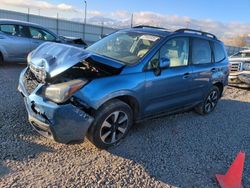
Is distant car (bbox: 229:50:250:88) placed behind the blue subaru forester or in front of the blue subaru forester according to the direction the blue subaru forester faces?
behind

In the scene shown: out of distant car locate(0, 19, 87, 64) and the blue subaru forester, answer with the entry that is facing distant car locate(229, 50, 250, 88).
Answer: distant car locate(0, 19, 87, 64)

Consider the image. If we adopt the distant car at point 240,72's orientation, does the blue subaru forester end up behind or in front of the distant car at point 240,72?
in front

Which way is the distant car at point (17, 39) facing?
to the viewer's right

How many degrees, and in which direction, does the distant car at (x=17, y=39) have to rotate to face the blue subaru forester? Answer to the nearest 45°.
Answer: approximately 90° to its right

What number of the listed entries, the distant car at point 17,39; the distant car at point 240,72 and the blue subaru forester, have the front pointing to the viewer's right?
1

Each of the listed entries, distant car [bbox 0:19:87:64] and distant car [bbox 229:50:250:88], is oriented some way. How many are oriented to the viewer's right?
1

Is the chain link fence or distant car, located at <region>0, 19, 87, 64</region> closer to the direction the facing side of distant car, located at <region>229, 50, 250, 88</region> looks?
the distant car

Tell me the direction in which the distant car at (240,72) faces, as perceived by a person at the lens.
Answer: facing the viewer and to the left of the viewer

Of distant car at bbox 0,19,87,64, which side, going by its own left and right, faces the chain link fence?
left
